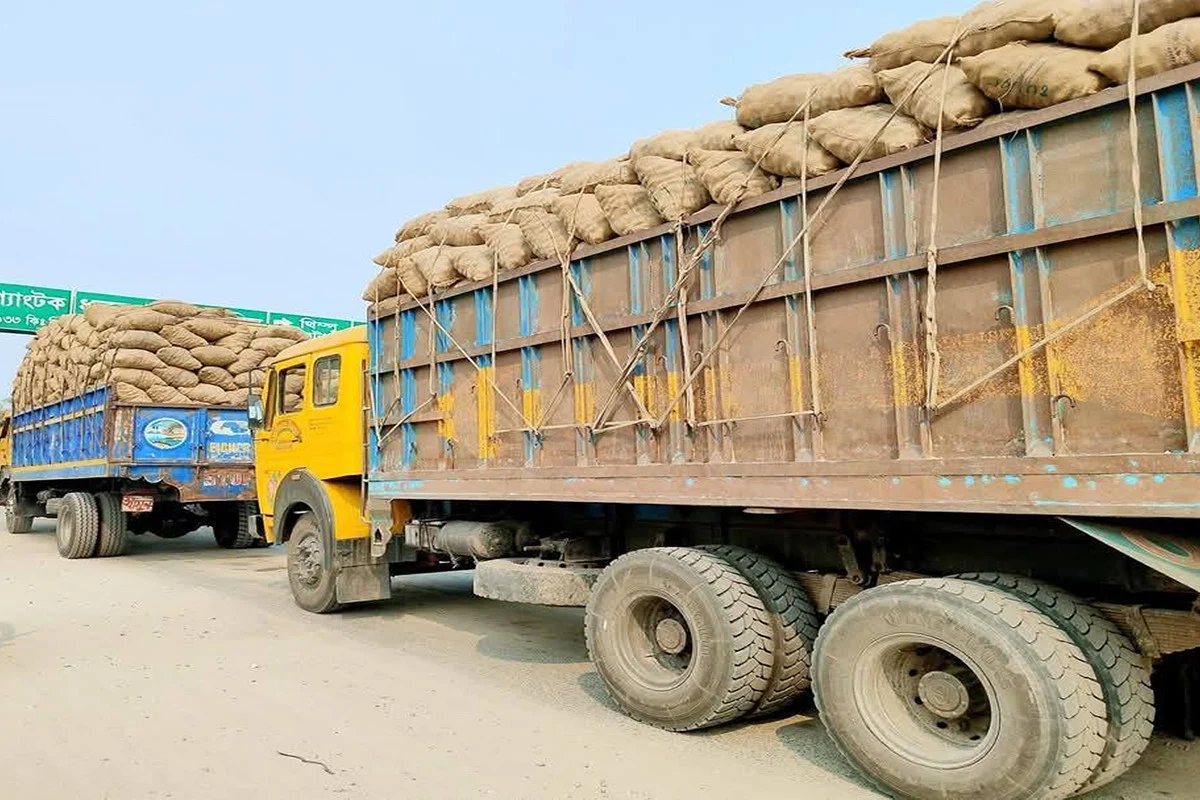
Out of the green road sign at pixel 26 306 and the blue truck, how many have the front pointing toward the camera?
1

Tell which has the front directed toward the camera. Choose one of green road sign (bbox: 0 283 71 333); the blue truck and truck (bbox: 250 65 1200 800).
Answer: the green road sign

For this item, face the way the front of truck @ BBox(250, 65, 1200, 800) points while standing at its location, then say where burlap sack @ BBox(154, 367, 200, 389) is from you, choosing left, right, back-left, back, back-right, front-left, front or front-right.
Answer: front

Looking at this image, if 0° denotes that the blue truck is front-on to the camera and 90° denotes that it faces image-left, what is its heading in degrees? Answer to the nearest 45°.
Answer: approximately 135°

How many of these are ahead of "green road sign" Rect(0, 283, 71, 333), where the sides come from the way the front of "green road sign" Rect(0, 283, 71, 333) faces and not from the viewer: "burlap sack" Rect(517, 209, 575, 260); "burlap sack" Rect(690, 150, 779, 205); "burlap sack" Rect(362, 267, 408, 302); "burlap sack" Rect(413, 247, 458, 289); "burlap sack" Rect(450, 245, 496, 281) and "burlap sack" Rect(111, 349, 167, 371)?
6

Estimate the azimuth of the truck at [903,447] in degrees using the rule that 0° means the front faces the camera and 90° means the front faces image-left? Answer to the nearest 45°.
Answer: approximately 135°

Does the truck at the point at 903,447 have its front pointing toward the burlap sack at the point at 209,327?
yes

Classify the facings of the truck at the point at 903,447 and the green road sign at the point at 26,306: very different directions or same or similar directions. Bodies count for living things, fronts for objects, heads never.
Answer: very different directions

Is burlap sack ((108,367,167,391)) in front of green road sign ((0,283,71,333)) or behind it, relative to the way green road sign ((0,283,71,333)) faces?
in front

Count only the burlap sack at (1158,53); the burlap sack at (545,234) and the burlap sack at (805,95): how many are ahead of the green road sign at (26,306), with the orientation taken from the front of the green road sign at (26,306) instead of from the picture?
3

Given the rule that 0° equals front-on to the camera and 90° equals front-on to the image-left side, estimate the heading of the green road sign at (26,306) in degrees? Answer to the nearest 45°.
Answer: approximately 0°

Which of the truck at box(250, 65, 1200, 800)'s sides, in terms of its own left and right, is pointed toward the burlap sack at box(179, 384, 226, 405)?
front
